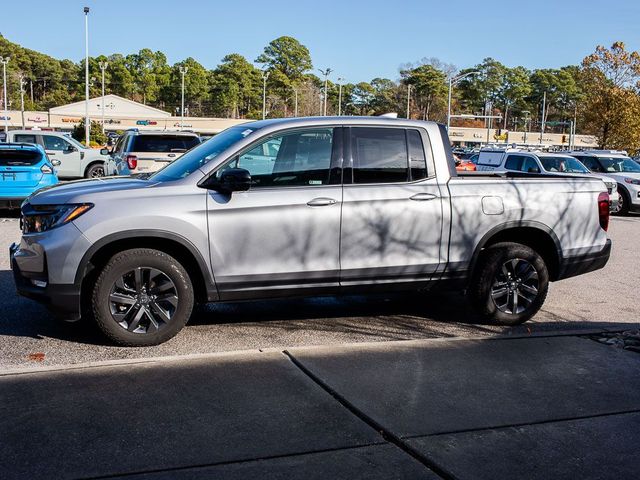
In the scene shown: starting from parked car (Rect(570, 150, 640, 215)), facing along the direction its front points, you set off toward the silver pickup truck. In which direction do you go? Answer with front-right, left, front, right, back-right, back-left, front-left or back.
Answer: front-right

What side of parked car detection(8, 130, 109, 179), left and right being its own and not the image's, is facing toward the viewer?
right

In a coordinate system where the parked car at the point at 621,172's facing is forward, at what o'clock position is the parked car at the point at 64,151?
the parked car at the point at 64,151 is roughly at 4 o'clock from the parked car at the point at 621,172.

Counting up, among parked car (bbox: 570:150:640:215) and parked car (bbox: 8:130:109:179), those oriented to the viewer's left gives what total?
0

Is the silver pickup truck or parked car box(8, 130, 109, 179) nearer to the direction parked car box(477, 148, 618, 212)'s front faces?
the silver pickup truck

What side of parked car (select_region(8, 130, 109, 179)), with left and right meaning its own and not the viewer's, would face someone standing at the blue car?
right

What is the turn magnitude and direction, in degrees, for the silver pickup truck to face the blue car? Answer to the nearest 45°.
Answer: approximately 45° to its right

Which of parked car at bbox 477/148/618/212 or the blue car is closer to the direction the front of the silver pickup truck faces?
the blue car

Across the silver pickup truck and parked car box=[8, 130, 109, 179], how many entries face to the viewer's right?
1

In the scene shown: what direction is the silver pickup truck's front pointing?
to the viewer's left

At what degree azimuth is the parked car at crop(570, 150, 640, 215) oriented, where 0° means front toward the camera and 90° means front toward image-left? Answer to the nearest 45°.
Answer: approximately 315°

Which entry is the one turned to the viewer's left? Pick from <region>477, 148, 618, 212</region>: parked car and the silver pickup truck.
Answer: the silver pickup truck

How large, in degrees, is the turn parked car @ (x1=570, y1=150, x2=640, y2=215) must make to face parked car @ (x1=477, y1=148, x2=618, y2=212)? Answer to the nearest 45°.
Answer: approximately 90° to its right

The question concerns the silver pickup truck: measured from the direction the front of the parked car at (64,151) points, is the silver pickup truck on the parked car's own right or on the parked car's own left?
on the parked car's own right
